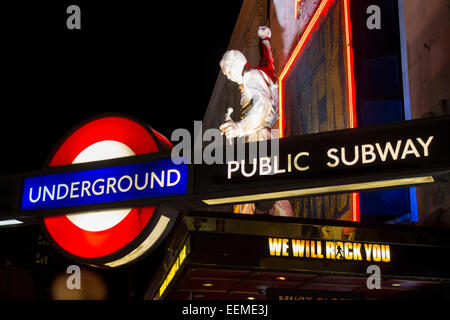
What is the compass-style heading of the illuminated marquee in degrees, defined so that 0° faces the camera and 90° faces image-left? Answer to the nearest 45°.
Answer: approximately 0°

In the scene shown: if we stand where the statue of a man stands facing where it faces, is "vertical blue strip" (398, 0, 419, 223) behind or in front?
behind

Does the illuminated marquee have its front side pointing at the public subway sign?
yes
